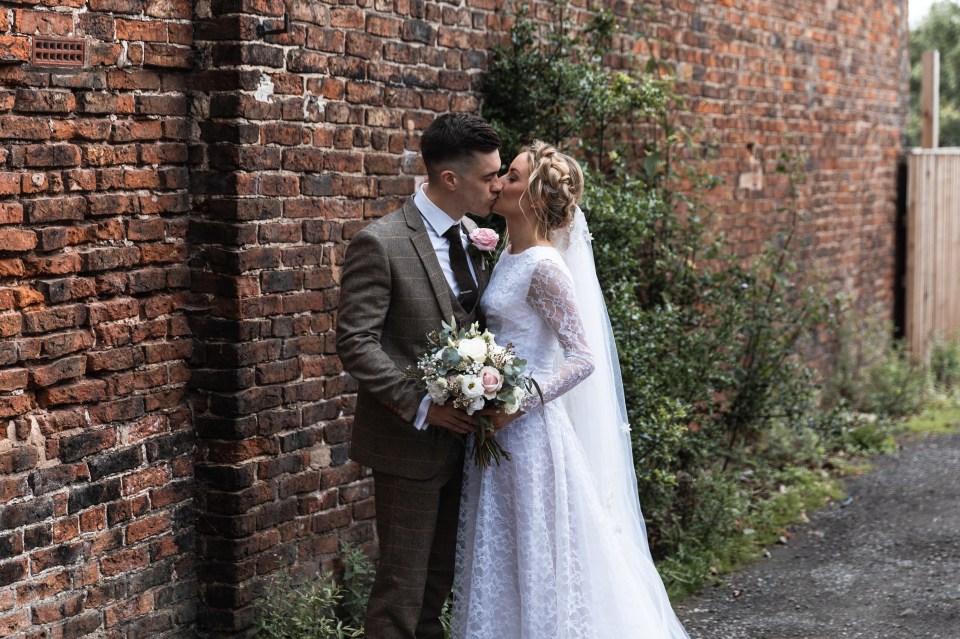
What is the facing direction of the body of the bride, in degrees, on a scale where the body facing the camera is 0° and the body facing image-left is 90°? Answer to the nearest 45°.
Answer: approximately 90°

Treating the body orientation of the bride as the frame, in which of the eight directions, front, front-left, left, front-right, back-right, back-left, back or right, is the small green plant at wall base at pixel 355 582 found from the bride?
front-right

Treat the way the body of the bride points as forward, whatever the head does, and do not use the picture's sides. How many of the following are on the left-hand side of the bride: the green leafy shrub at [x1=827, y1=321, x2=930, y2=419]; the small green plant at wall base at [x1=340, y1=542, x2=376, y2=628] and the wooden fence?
0

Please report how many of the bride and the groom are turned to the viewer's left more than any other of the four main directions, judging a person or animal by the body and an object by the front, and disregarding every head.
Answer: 1

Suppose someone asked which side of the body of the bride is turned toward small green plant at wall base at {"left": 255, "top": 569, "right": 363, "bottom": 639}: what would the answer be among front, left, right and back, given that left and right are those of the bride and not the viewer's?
front

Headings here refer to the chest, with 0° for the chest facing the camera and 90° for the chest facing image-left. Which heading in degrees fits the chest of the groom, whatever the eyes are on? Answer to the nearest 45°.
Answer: approximately 315°

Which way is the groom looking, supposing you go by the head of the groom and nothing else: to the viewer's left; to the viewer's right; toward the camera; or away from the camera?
to the viewer's right

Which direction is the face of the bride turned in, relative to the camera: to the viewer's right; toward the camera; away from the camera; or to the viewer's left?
to the viewer's left

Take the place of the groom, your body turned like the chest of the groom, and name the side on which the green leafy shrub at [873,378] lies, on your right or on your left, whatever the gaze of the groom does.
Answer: on your left
